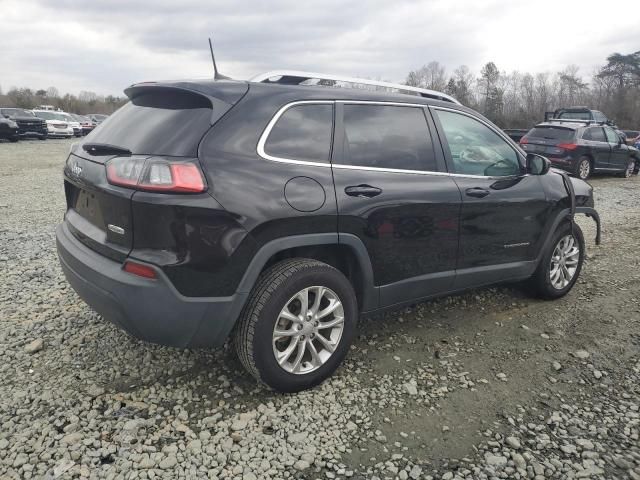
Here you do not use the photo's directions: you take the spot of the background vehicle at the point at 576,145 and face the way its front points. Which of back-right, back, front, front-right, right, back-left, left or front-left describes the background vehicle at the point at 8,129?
back-left

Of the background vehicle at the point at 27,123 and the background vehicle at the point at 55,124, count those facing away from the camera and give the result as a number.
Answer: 0

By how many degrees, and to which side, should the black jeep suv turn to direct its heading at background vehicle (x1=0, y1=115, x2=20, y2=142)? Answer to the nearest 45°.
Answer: approximately 90° to its left

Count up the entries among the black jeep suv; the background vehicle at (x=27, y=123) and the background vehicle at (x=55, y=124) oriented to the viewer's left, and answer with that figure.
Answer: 0

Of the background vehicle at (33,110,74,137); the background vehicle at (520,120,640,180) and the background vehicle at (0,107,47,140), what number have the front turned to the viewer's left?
0

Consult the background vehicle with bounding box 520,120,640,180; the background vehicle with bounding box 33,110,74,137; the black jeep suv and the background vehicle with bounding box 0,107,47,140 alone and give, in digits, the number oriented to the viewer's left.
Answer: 0

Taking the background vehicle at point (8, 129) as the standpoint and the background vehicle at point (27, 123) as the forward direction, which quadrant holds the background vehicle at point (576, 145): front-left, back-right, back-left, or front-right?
back-right

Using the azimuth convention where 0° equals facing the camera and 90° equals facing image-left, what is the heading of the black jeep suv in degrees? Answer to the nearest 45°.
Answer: approximately 225°

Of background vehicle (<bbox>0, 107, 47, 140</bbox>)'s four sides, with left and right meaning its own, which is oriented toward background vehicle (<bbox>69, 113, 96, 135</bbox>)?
left

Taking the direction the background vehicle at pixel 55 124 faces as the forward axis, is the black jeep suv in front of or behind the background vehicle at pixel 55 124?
in front

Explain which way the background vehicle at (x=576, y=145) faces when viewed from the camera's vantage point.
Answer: facing away from the viewer and to the right of the viewer

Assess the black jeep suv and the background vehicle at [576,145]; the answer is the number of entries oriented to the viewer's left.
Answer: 0

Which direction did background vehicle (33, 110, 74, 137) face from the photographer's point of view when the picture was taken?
facing the viewer and to the right of the viewer

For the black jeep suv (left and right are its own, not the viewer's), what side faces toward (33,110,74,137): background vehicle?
left

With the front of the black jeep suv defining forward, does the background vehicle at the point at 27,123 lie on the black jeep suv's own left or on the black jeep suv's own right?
on the black jeep suv's own left
